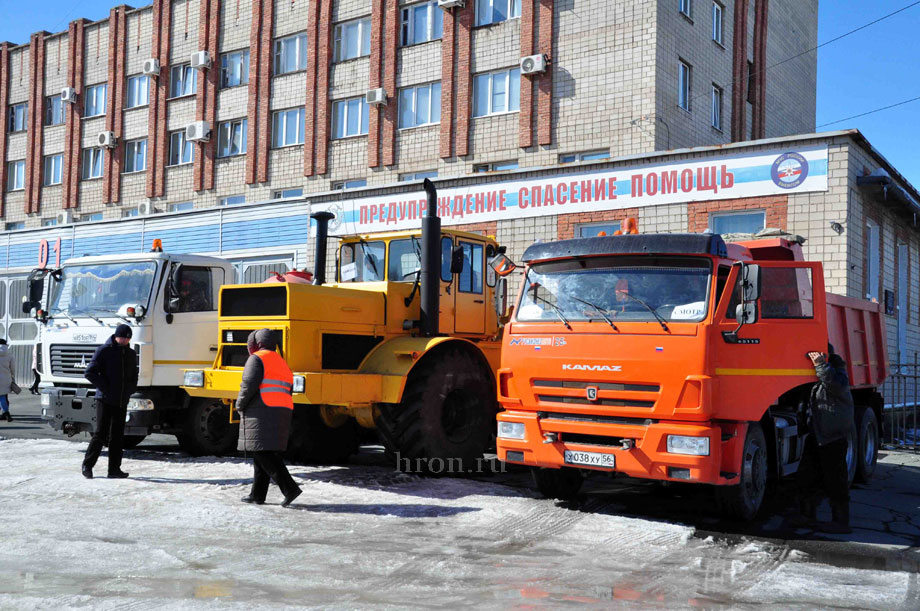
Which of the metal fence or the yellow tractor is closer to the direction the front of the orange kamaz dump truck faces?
the yellow tractor

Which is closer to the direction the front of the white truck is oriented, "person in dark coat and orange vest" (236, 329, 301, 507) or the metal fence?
the person in dark coat and orange vest

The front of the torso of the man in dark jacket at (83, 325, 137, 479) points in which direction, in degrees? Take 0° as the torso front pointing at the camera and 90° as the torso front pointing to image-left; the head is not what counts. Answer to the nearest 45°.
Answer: approximately 315°

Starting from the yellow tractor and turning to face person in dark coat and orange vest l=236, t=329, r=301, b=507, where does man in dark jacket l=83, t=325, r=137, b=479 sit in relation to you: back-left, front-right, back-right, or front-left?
front-right

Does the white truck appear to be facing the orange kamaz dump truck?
no

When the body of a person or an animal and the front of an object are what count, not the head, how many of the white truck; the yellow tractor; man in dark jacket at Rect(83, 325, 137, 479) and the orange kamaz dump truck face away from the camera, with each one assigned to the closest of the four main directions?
0

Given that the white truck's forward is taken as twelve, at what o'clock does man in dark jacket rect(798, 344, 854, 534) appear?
The man in dark jacket is roughly at 9 o'clock from the white truck.

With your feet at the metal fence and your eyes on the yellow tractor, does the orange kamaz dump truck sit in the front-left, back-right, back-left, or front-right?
front-left

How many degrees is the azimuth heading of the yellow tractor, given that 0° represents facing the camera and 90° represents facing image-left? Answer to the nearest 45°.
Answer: approximately 45°
